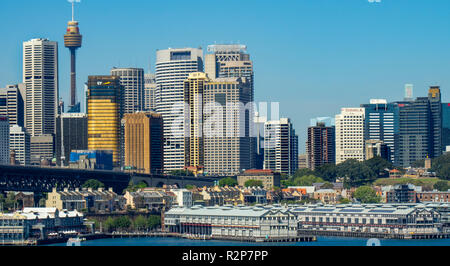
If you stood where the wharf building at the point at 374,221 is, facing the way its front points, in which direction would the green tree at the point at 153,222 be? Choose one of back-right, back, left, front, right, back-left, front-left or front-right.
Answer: back-right

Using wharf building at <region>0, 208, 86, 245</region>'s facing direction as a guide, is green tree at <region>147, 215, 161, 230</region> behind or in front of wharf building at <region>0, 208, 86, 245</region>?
behind

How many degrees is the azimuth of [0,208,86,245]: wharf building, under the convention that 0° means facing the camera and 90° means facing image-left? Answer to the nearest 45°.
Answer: approximately 45°

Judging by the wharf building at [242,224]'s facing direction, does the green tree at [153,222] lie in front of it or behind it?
behind

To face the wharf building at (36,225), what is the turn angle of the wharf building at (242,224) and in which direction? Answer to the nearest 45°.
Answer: approximately 135° to its right

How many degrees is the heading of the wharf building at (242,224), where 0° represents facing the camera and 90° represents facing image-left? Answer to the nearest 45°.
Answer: approximately 315°

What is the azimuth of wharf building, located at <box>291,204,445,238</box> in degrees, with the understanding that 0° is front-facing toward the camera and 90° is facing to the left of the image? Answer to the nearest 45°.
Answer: approximately 315°

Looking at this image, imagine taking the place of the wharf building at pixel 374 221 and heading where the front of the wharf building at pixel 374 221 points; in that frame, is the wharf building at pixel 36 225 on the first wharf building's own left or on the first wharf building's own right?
on the first wharf building's own right

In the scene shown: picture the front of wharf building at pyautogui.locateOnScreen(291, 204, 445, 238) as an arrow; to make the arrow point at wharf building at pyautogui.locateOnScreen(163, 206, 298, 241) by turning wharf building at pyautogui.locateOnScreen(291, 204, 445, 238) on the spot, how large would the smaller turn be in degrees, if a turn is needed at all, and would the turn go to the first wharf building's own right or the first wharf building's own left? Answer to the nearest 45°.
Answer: approximately 90° to the first wharf building's own right
